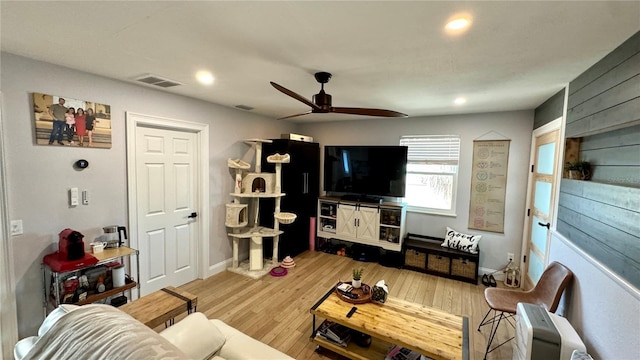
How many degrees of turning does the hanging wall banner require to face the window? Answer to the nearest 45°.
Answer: approximately 90° to its right

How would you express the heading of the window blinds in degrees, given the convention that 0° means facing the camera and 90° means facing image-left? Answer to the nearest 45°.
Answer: approximately 0°

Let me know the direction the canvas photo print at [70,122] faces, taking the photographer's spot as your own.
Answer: facing the viewer and to the right of the viewer

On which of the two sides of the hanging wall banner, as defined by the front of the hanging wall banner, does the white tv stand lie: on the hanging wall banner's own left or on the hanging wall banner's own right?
on the hanging wall banner's own right

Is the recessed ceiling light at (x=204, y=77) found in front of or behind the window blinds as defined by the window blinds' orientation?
in front

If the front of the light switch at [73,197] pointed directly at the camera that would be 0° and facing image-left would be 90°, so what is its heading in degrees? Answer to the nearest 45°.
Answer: approximately 315°

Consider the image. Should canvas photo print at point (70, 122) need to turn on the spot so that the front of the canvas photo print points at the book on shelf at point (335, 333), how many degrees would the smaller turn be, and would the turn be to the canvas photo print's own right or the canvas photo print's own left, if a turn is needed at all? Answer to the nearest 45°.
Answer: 0° — it already faces it

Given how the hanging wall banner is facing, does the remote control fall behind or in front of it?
in front

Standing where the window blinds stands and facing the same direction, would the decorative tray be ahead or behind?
ahead
